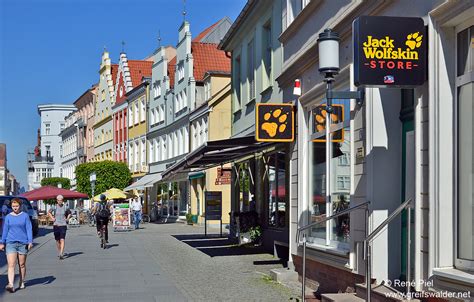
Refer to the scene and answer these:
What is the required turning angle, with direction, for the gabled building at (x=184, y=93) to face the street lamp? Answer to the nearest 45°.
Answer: approximately 45° to its left

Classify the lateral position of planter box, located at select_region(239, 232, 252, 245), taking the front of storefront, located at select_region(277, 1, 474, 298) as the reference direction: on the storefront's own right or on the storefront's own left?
on the storefront's own right

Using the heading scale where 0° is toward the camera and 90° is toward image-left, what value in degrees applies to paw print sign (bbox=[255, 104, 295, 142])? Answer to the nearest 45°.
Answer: approximately 0°

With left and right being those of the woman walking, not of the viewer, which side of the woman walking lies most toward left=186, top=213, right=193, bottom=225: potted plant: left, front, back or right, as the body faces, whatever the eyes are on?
back

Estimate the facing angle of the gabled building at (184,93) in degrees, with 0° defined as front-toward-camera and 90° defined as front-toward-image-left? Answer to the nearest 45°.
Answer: approximately 45°

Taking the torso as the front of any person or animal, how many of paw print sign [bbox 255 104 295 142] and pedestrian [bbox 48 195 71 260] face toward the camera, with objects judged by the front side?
2
